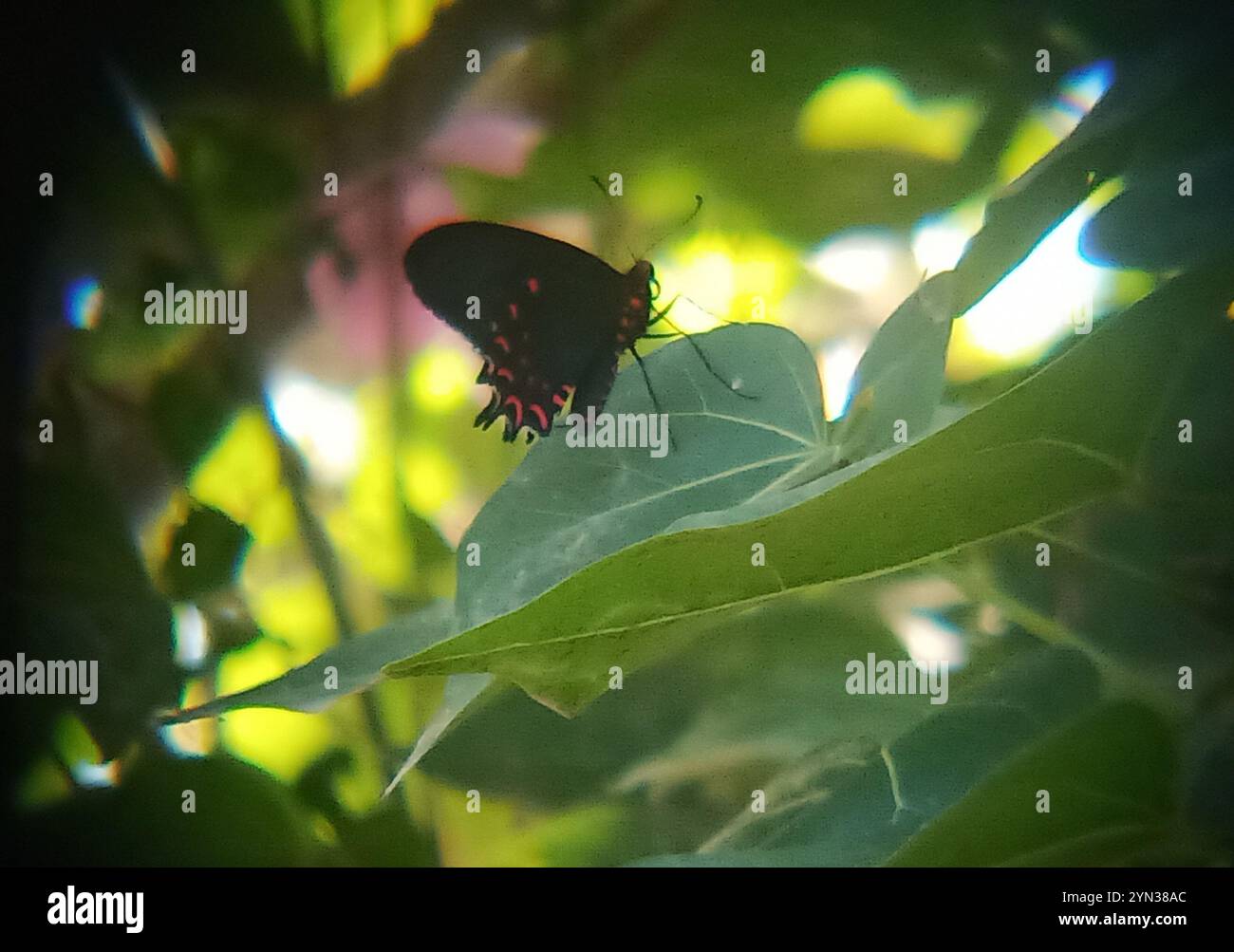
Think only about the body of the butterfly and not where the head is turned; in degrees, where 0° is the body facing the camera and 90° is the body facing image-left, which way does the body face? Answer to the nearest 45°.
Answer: approximately 270°
